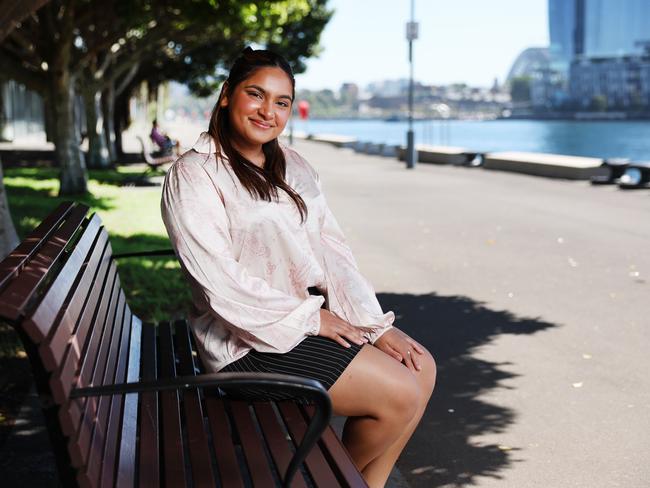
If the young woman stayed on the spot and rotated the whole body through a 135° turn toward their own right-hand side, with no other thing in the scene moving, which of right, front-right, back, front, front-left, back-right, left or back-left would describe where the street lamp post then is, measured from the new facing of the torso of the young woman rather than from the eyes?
right

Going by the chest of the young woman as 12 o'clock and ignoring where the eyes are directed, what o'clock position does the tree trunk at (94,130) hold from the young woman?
The tree trunk is roughly at 7 o'clock from the young woman.

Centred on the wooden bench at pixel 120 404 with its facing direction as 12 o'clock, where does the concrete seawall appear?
The concrete seawall is roughly at 10 o'clock from the wooden bench.

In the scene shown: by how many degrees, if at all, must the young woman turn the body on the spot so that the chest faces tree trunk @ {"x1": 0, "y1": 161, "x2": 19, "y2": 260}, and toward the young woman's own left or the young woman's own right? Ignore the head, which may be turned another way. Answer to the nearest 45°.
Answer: approximately 180°

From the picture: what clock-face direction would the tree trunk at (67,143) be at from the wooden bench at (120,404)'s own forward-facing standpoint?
The tree trunk is roughly at 9 o'clock from the wooden bench.

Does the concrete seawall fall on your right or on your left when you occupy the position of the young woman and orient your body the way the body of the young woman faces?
on your left

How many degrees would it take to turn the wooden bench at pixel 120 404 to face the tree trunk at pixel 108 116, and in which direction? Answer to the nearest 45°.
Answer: approximately 90° to its left

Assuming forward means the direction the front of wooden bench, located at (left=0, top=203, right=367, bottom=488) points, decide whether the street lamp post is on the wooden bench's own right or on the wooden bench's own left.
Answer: on the wooden bench's own left

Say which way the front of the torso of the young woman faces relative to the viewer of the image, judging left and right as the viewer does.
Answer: facing the viewer and to the right of the viewer

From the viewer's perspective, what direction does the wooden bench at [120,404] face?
to the viewer's right
